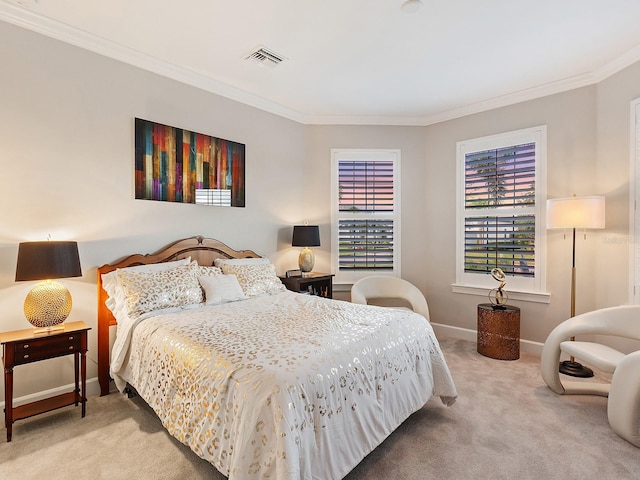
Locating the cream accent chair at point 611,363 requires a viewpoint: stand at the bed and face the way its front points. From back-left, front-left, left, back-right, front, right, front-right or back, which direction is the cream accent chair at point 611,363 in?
front-left

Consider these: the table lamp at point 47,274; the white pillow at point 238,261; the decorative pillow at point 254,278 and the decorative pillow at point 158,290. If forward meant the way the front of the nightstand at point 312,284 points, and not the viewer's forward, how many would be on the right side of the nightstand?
4

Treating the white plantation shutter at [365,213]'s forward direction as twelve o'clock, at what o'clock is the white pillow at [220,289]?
The white pillow is roughly at 1 o'clock from the white plantation shutter.

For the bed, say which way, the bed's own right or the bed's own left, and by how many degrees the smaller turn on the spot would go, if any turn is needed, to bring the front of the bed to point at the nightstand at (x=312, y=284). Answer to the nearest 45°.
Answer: approximately 135° to the bed's own left

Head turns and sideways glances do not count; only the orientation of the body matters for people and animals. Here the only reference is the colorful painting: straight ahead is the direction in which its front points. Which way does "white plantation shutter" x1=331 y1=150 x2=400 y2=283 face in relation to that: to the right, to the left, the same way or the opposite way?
to the right

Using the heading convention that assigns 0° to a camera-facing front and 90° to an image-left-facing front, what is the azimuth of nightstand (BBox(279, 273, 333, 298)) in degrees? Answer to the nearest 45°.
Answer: approximately 315°

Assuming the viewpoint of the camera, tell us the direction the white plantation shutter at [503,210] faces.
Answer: facing the viewer and to the left of the viewer

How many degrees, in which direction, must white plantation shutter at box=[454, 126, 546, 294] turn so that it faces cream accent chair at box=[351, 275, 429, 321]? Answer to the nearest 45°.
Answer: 0° — it already faces it

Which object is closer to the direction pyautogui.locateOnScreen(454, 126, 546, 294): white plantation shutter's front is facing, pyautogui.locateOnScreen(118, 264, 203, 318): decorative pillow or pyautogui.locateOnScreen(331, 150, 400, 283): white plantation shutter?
the decorative pillow

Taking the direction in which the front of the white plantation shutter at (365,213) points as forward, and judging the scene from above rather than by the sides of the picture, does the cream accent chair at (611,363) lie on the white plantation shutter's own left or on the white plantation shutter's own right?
on the white plantation shutter's own left

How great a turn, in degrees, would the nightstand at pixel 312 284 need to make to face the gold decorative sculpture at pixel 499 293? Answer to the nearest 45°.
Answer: approximately 45° to its left

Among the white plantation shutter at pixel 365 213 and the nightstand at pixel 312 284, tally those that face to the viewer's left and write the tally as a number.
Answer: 0

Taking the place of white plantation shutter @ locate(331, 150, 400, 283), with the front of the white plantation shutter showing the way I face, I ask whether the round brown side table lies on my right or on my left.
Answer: on my left

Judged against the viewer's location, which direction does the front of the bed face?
facing the viewer and to the right of the viewer

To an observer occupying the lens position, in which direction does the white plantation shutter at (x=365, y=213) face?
facing the viewer

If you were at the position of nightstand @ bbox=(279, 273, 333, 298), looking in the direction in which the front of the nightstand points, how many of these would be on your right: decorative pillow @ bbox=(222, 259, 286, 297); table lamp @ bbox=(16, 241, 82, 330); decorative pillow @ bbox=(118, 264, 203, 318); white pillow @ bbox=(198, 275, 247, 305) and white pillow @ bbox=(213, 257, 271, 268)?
5

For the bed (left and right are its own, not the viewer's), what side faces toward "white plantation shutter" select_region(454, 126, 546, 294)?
left
